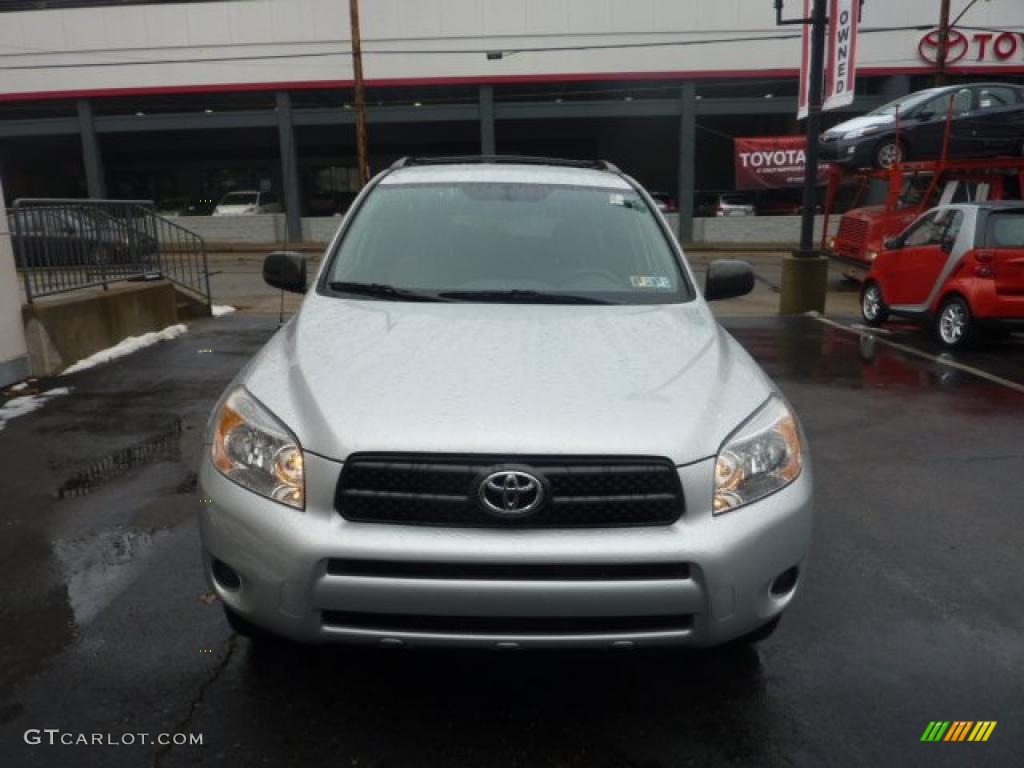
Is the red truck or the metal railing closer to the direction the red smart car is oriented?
the red truck

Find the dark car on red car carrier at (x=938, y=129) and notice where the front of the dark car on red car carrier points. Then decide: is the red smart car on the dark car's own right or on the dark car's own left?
on the dark car's own left

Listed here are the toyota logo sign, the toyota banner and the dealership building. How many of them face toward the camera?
3

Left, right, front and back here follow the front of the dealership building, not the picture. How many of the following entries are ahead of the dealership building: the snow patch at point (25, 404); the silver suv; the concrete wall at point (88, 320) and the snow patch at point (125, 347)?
4

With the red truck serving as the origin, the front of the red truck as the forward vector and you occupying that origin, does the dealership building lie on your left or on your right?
on your right

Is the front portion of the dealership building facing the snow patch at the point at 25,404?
yes

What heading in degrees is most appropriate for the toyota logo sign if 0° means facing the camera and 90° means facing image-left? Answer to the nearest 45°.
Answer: approximately 0°

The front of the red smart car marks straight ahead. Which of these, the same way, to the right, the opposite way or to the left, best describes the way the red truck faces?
to the left

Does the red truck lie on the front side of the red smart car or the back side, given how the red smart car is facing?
on the front side

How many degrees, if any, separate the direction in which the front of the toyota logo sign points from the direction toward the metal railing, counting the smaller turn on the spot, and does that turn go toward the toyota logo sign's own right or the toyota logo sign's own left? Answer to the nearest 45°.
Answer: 0° — it already faces it

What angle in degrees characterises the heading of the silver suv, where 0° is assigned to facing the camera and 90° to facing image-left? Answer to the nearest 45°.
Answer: approximately 0°

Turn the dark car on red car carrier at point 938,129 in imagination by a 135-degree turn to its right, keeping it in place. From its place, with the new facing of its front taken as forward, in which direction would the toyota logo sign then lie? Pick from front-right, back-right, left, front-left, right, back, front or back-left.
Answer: front

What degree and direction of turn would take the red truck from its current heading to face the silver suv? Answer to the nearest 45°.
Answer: approximately 45° to its left
